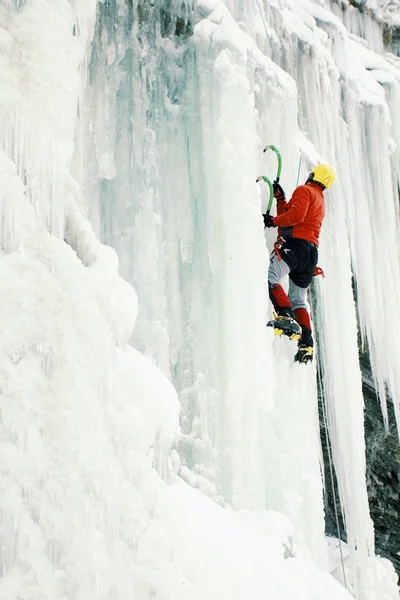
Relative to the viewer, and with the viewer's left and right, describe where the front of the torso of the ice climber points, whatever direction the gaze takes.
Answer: facing away from the viewer and to the left of the viewer
